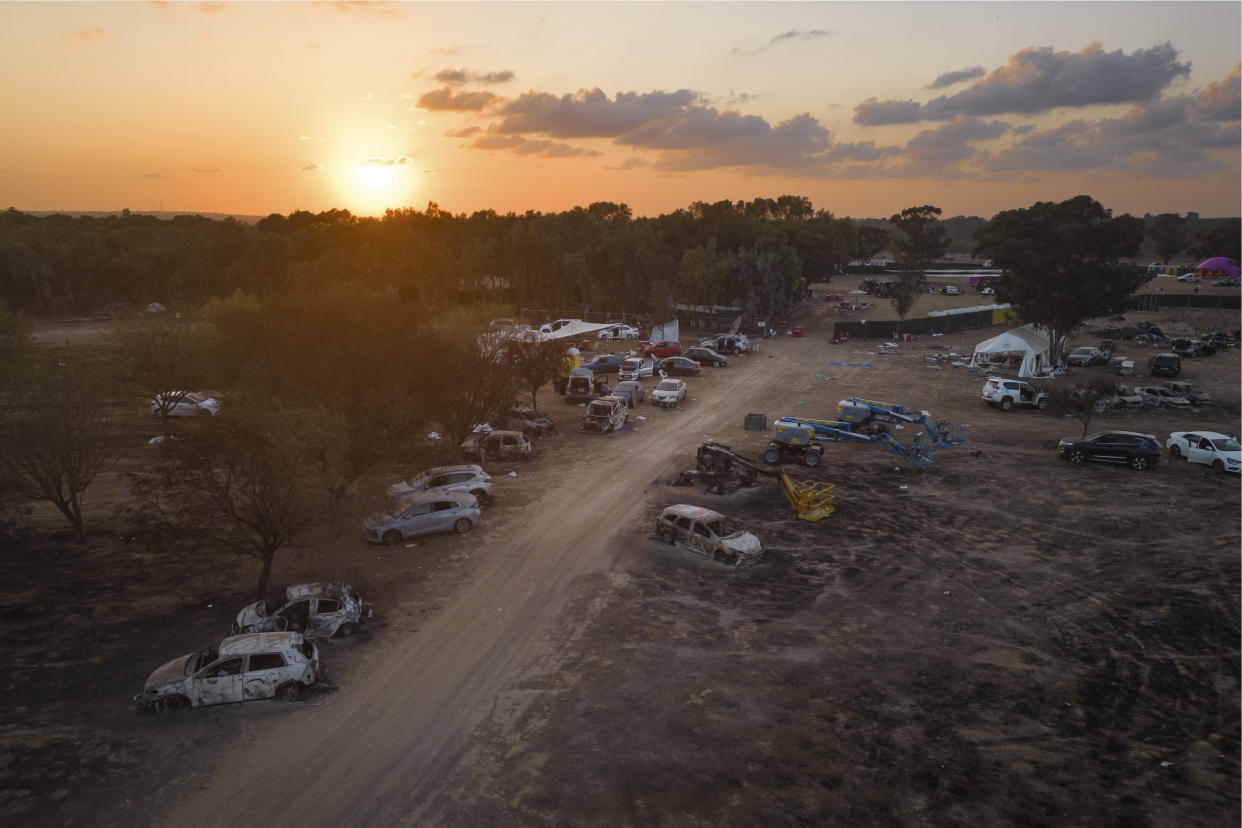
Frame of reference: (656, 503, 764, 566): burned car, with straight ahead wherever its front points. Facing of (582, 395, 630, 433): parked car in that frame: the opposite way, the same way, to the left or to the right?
to the right

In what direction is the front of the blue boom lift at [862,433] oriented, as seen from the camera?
facing to the right of the viewer

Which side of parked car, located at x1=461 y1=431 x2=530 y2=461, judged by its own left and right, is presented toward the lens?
left

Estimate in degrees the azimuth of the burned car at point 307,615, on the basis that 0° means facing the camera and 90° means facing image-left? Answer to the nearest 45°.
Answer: approximately 90°

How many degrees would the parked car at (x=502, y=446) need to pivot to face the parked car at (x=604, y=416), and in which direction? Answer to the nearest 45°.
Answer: approximately 135° to its right

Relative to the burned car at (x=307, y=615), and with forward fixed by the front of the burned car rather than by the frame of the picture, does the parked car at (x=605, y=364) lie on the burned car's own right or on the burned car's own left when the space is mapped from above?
on the burned car's own right

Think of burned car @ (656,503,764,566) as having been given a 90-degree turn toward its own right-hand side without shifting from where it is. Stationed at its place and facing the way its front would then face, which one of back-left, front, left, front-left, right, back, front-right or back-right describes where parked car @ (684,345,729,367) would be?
back-right

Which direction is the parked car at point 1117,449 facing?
to the viewer's left

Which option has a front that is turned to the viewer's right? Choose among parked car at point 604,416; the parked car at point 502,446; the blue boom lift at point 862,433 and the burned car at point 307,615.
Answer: the blue boom lift

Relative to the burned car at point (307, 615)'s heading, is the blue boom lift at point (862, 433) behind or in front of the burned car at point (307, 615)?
behind
